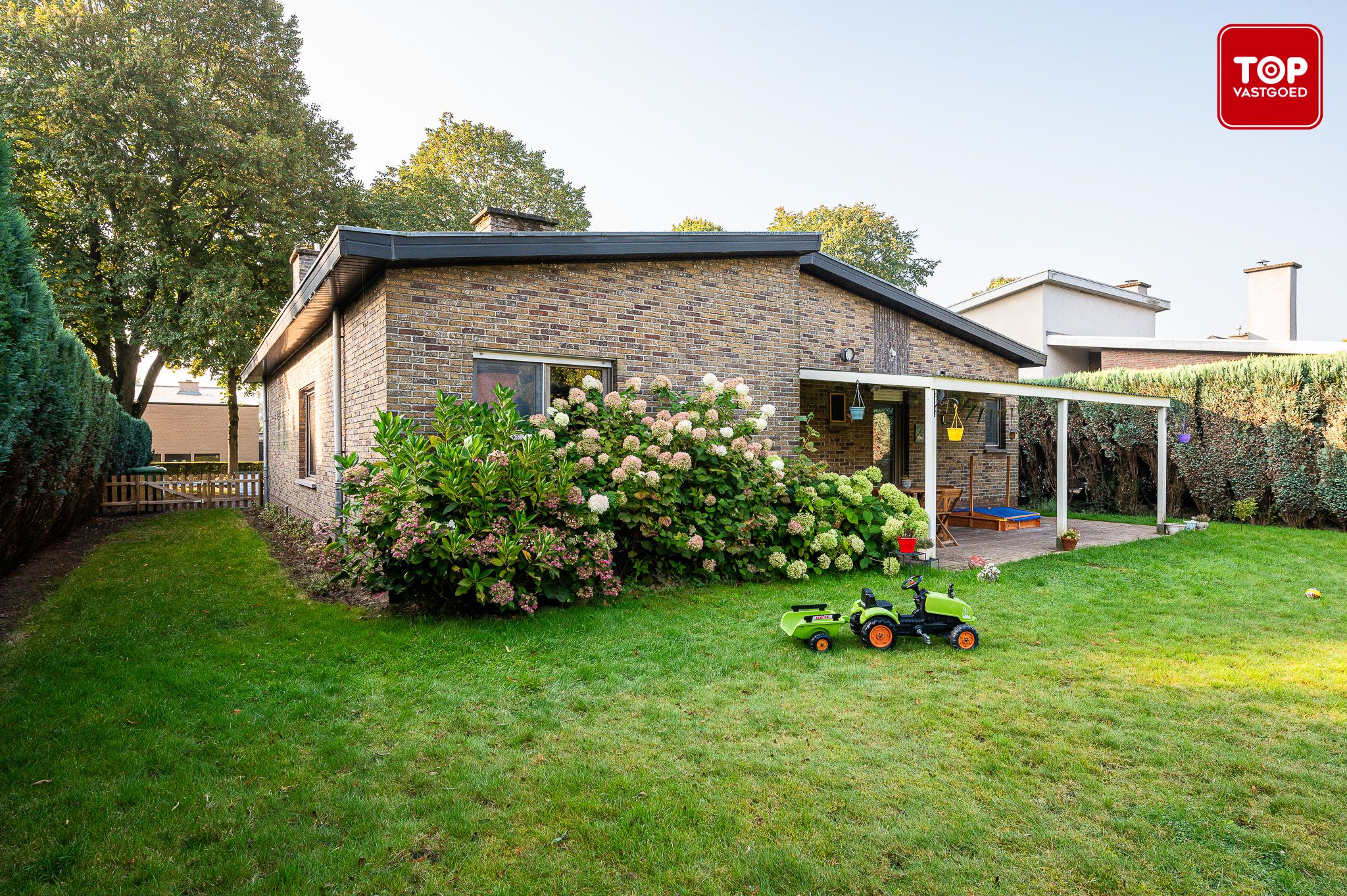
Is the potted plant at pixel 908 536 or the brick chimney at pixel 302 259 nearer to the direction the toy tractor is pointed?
the potted plant

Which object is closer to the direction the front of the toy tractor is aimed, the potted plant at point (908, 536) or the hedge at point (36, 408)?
the potted plant

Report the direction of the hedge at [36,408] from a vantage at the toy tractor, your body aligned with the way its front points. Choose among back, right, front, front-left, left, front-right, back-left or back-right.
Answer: back

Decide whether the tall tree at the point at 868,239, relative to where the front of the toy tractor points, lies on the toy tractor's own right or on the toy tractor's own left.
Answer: on the toy tractor's own left

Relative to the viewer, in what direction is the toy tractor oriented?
to the viewer's right

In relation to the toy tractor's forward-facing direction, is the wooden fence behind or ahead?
behind

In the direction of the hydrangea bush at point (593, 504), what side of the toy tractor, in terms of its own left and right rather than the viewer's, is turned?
back

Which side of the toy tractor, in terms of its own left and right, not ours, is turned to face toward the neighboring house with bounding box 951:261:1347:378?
left

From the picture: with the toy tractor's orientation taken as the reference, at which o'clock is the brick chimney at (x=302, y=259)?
The brick chimney is roughly at 7 o'clock from the toy tractor.

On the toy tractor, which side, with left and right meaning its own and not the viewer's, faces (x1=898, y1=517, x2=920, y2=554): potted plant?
left

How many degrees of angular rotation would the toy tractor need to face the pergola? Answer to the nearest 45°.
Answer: approximately 90° to its left

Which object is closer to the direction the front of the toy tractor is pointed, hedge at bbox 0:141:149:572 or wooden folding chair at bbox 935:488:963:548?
the wooden folding chair

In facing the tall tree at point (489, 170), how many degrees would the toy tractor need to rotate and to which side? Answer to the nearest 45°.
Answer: approximately 135° to its left
